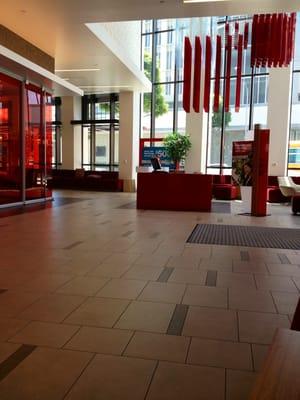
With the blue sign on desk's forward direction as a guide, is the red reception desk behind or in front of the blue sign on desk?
in front

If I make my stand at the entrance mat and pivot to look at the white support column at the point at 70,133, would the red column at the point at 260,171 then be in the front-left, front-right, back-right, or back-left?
front-right

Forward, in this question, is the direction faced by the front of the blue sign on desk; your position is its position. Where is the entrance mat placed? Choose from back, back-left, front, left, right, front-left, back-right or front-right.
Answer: front

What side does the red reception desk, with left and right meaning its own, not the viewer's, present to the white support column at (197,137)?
back

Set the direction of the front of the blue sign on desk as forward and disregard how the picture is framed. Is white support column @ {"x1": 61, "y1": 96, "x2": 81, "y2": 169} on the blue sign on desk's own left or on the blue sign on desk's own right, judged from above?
on the blue sign on desk's own right

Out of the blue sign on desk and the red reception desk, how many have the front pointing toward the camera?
2

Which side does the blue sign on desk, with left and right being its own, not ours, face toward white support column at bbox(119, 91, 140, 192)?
right

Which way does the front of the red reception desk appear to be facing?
toward the camera

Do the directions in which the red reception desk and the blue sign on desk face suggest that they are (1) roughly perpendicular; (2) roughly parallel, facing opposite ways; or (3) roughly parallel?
roughly parallel

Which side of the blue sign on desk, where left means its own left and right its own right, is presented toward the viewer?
front

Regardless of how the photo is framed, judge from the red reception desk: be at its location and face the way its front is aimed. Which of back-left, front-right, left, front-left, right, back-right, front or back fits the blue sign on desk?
back
